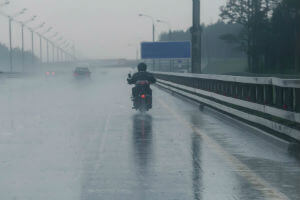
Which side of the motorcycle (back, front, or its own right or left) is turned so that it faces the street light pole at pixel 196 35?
front

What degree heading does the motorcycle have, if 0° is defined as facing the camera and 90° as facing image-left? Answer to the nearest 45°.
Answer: approximately 180°
